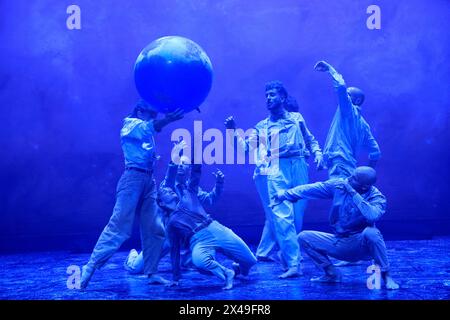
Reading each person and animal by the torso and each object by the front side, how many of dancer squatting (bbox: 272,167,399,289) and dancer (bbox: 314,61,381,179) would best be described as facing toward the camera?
1

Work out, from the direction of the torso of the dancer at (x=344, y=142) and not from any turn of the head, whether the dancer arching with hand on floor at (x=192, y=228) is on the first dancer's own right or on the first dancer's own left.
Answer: on the first dancer's own left

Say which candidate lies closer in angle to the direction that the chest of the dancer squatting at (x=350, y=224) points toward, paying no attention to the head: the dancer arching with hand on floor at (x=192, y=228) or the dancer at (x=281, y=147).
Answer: the dancer arching with hand on floor

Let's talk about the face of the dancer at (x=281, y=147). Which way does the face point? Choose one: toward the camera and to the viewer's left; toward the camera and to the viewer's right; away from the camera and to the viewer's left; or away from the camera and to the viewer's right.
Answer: toward the camera and to the viewer's left

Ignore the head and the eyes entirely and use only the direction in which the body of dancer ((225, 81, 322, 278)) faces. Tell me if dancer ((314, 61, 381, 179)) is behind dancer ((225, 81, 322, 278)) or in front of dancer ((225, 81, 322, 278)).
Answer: behind

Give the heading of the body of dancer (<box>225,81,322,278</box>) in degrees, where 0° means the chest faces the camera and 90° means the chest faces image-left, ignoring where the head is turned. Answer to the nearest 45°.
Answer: approximately 45°
